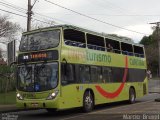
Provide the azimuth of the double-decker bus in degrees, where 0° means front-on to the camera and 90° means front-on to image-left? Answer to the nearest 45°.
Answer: approximately 45°
